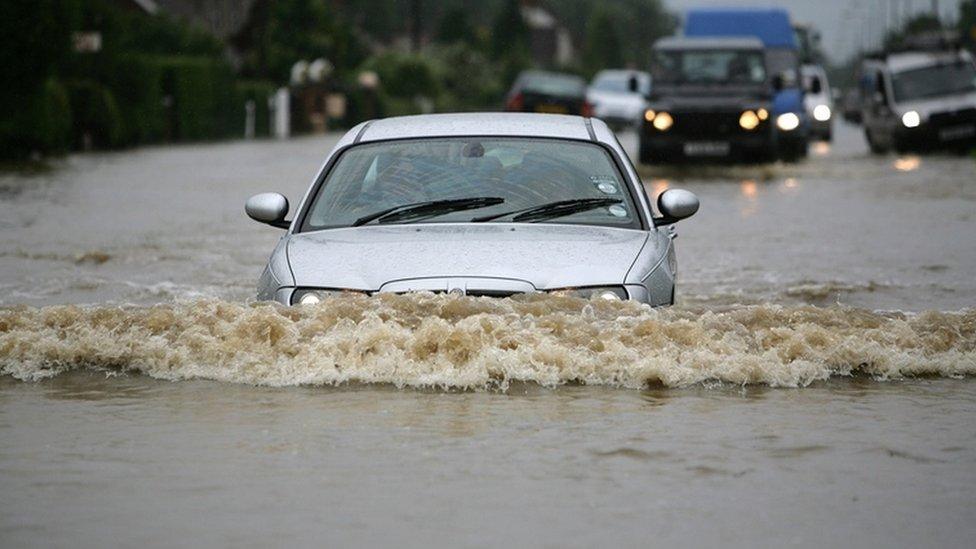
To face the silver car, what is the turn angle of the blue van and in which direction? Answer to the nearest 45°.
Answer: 0° — it already faces it

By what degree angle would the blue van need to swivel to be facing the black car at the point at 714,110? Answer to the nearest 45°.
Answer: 0° — it already faces it

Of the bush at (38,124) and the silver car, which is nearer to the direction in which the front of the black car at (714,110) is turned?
the silver car

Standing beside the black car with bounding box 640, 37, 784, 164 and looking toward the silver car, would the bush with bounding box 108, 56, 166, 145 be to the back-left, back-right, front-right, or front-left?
back-right

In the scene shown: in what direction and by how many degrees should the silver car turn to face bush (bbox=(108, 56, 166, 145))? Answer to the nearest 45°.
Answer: approximately 180°

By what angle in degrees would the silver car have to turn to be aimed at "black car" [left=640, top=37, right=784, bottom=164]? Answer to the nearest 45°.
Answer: approximately 180°

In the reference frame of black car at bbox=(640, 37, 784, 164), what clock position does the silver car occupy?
The silver car is roughly at 12 o'clock from the black car.

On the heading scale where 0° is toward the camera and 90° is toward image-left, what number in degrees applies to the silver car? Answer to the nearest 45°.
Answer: approximately 0°

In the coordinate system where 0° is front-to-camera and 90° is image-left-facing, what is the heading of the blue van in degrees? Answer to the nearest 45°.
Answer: approximately 0°
